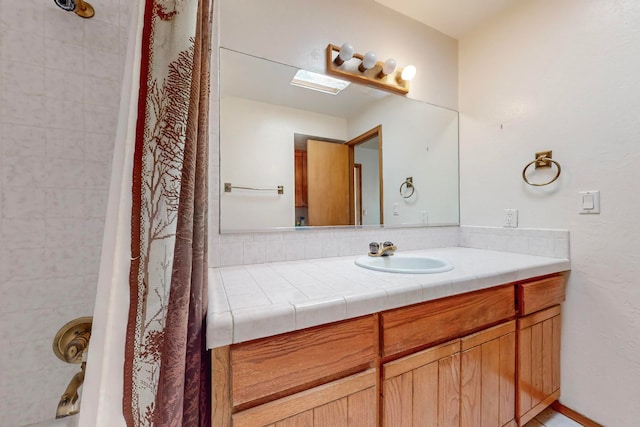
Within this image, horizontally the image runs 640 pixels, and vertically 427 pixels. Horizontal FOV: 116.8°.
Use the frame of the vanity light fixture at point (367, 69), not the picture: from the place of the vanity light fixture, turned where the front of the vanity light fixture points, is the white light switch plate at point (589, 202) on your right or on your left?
on your left

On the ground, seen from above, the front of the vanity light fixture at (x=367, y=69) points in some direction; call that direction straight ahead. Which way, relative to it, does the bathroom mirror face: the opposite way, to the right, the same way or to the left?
the same way

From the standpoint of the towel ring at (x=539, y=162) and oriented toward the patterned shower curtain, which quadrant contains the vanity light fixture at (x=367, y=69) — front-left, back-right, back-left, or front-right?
front-right

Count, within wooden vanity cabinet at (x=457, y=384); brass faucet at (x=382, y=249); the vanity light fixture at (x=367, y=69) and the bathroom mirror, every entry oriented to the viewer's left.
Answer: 0

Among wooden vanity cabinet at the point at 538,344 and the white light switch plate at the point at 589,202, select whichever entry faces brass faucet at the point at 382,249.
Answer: the white light switch plate

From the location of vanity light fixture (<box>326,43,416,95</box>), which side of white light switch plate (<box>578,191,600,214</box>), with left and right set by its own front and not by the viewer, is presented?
front

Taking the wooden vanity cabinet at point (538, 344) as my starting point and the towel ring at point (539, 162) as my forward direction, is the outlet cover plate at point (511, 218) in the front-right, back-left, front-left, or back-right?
front-left

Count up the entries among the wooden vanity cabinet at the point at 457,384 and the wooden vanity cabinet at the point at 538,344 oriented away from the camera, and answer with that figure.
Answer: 0

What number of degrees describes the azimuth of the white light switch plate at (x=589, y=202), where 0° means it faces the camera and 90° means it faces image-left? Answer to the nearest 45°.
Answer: approximately 45°

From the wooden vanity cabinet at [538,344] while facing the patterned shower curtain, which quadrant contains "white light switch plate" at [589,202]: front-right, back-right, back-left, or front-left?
back-left

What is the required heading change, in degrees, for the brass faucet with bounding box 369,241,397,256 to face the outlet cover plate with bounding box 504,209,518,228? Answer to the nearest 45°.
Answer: approximately 90° to its left

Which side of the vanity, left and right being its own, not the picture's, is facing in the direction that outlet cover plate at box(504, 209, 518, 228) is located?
left

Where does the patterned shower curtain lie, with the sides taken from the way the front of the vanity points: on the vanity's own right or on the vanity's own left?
on the vanity's own right

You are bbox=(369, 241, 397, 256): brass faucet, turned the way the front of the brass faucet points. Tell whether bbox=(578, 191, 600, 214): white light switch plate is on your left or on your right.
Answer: on your left

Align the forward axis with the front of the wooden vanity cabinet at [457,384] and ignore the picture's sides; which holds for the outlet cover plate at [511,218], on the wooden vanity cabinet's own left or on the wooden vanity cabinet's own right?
on the wooden vanity cabinet's own left

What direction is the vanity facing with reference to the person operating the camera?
facing the viewer and to the right of the viewer

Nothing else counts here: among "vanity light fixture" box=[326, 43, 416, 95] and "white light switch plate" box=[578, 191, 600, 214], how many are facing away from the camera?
0

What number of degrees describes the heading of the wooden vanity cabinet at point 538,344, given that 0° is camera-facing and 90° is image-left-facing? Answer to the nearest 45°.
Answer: approximately 315°
